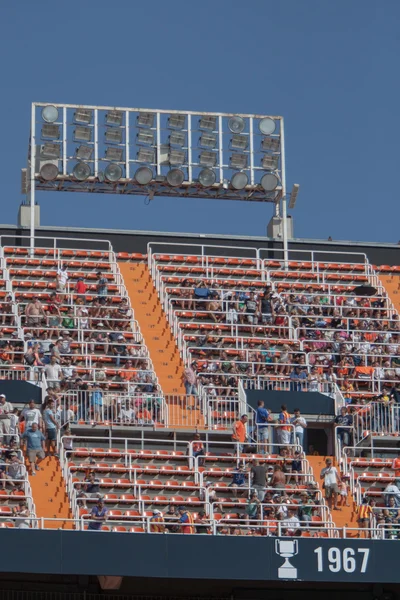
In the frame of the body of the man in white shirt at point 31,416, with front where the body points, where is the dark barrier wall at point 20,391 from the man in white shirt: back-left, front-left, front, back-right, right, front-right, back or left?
back

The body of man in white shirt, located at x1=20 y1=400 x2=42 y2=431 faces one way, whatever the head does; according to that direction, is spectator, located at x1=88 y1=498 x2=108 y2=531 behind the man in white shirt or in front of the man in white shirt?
in front

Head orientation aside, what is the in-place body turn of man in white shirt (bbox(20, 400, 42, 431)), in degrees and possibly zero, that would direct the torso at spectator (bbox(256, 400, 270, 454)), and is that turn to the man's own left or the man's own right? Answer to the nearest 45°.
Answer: approximately 90° to the man's own left

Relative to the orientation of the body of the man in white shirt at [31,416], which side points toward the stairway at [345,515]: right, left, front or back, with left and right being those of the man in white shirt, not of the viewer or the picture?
left

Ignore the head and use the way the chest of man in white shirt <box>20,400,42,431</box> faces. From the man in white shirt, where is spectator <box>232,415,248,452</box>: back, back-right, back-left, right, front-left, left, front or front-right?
left

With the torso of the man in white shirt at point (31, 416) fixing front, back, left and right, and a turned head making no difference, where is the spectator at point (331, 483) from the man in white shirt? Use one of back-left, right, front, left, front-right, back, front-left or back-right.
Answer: left

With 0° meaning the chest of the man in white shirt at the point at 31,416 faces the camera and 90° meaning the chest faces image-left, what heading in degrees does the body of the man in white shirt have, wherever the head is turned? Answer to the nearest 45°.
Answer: approximately 0°
